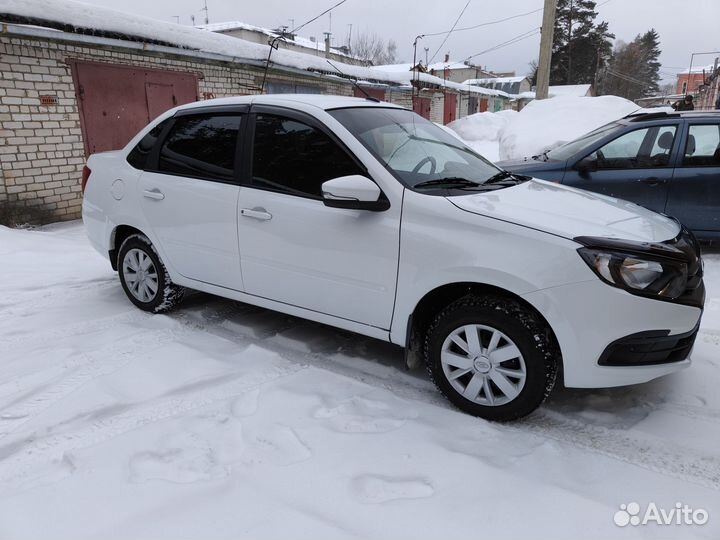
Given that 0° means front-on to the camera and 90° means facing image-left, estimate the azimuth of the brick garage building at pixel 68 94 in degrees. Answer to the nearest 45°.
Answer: approximately 315°

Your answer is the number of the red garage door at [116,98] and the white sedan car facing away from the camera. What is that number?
0

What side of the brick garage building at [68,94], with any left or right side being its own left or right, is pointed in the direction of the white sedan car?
front

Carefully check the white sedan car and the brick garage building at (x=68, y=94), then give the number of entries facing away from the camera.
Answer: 0

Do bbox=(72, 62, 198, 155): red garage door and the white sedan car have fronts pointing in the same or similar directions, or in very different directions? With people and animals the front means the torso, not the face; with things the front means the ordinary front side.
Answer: same or similar directions

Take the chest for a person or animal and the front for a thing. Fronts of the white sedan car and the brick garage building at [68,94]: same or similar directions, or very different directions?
same or similar directions

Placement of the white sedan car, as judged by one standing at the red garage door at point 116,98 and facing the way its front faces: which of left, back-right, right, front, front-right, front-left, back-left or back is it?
front-right

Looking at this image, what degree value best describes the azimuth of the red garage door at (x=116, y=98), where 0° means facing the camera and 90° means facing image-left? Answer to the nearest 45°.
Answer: approximately 315°

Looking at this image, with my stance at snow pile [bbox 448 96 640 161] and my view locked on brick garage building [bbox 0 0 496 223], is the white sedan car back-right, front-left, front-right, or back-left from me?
front-left

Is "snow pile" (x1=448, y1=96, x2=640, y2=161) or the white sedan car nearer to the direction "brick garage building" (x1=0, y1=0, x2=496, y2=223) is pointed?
the white sedan car

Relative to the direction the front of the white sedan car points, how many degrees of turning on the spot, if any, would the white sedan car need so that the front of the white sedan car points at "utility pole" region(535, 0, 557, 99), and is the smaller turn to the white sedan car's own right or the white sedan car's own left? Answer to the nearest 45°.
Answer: approximately 135° to the white sedan car's own left
